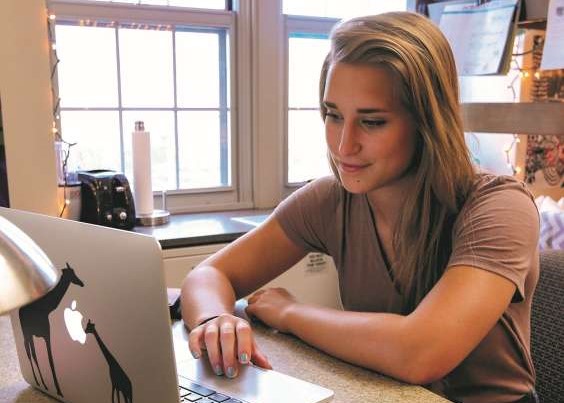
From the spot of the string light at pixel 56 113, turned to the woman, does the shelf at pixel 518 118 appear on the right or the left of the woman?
left

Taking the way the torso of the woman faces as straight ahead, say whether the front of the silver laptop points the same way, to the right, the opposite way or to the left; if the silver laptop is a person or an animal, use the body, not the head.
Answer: the opposite way

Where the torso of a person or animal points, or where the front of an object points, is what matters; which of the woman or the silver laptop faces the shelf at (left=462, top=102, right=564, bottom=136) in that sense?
the silver laptop

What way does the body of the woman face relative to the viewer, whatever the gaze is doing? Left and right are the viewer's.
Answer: facing the viewer and to the left of the viewer

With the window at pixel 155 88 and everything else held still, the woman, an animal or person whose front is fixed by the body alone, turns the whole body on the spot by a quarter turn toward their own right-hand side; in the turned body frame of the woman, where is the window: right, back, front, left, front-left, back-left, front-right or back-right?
front

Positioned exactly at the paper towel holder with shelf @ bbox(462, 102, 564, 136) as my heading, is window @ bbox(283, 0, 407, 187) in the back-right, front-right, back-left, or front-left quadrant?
front-left

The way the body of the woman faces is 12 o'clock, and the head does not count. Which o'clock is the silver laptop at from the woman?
The silver laptop is roughly at 12 o'clock from the woman.

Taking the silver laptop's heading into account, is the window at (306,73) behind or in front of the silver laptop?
in front

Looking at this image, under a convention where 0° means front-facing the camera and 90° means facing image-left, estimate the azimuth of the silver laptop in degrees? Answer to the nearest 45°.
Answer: approximately 225°

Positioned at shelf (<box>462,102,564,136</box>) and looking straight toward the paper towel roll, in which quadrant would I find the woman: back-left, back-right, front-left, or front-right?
front-left

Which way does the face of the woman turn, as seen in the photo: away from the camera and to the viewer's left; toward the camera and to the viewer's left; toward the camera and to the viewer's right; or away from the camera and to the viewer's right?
toward the camera and to the viewer's left

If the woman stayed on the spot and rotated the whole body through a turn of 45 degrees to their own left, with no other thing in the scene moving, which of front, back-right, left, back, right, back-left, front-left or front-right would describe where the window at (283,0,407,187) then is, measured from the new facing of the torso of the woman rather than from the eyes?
back

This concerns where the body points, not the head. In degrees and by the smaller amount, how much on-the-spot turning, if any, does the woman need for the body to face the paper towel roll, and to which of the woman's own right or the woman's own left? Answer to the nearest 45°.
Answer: approximately 90° to the woman's own right

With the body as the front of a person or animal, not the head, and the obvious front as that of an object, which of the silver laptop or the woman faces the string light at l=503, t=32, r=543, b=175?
the silver laptop

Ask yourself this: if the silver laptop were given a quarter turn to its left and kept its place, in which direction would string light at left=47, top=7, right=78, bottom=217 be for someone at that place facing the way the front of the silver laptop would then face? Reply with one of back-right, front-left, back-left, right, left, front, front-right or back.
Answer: front-right

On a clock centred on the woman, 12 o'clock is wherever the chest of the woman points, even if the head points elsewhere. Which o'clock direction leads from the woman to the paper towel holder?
The paper towel holder is roughly at 3 o'clock from the woman.
